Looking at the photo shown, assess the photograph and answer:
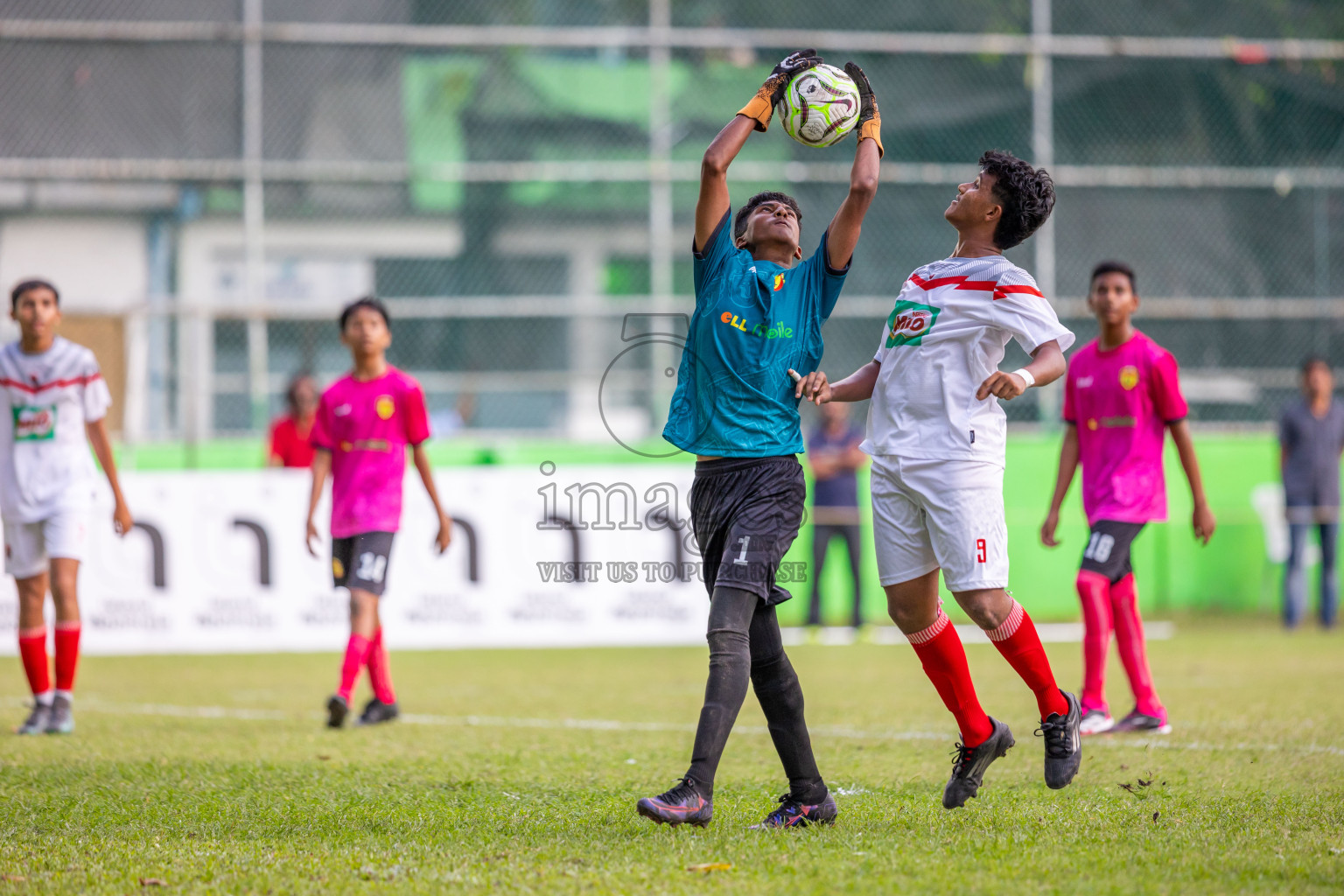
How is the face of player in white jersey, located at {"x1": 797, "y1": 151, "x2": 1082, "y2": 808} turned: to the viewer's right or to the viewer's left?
to the viewer's left

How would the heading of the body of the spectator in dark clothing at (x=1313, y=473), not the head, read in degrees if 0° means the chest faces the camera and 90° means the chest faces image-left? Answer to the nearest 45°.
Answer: approximately 0°

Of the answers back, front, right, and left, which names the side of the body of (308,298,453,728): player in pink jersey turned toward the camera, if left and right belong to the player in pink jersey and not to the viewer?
front

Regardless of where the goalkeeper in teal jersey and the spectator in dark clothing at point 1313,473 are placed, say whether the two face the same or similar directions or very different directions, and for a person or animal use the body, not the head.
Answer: same or similar directions

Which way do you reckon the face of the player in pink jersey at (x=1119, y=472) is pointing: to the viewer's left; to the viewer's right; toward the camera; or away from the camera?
toward the camera

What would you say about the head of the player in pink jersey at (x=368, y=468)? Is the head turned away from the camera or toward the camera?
toward the camera

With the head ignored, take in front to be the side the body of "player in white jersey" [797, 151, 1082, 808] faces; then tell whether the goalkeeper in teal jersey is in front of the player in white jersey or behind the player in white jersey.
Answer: in front

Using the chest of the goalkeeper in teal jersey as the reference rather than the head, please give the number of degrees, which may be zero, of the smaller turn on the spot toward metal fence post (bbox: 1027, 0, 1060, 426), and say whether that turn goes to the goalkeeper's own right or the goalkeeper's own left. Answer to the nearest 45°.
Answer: approximately 180°

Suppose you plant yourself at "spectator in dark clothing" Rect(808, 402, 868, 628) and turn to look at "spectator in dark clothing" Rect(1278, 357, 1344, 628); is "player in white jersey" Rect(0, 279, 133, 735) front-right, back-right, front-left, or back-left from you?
back-right

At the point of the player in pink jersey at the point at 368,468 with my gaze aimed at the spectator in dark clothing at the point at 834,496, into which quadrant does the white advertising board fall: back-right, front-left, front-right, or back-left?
front-left

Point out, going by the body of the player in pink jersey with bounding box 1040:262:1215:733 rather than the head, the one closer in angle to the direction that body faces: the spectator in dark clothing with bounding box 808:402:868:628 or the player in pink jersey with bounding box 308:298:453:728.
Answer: the player in pink jersey

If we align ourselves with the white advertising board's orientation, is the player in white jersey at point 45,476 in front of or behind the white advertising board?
in front

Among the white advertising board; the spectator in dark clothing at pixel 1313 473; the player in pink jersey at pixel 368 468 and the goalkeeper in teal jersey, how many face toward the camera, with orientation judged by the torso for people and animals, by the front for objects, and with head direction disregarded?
4
